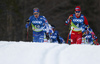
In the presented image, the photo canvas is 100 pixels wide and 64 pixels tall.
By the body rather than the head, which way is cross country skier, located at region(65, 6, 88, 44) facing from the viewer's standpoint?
toward the camera

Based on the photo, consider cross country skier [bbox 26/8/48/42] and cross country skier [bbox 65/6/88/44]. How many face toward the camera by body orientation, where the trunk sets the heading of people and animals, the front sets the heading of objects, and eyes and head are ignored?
2

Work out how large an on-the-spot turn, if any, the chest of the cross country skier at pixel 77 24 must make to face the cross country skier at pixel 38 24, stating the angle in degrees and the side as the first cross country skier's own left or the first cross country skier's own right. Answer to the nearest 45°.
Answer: approximately 90° to the first cross country skier's own right

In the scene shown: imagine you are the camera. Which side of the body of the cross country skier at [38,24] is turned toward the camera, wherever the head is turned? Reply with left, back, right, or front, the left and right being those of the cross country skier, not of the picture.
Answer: front

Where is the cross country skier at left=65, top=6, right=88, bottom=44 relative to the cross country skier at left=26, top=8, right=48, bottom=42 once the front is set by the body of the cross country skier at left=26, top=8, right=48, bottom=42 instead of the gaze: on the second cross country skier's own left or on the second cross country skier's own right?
on the second cross country skier's own left
